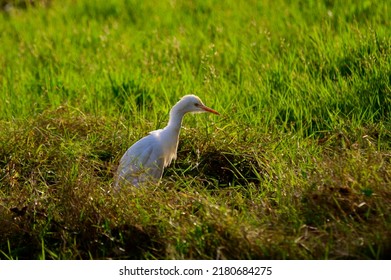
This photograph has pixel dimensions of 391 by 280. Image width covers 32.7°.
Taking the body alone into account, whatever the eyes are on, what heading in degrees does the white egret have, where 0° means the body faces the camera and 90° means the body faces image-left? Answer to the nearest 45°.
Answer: approximately 270°
